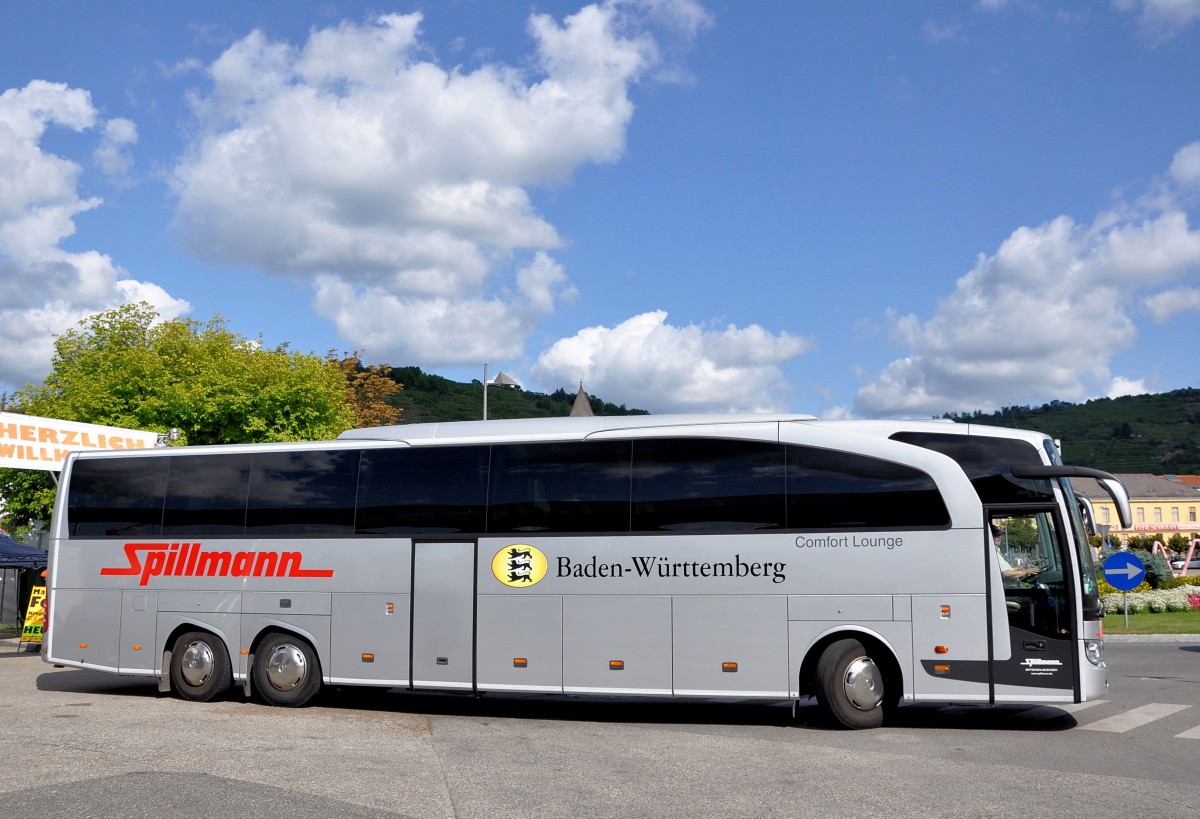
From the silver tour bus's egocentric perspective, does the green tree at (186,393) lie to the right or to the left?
on its left

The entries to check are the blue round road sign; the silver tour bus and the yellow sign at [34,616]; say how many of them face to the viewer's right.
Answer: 1

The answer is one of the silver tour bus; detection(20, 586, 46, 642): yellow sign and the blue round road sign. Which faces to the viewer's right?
the silver tour bus

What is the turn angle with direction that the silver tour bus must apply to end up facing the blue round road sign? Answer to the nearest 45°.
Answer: approximately 45° to its left

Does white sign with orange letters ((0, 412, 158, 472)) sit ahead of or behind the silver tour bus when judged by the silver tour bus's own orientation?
behind

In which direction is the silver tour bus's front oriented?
to the viewer's right

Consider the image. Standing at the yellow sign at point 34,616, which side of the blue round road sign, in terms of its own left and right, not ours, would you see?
right

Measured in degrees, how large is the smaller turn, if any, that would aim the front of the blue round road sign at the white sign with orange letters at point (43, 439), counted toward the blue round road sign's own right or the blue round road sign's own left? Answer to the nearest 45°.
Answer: approximately 45° to the blue round road sign's own right

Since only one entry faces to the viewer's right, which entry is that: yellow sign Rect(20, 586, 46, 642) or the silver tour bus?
the silver tour bus

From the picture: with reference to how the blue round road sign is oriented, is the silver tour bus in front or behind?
in front

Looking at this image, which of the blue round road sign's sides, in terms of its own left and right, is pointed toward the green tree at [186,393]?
right

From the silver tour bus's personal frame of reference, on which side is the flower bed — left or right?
on its left

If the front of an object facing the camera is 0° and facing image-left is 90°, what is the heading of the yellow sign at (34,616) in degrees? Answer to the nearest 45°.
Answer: approximately 0°
